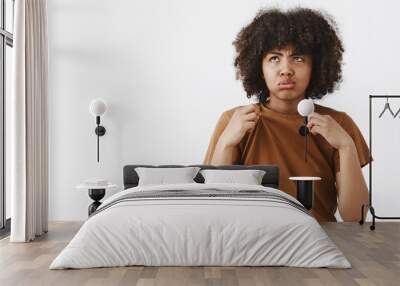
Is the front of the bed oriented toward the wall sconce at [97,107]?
no

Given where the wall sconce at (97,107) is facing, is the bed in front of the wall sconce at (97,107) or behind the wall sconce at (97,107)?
in front

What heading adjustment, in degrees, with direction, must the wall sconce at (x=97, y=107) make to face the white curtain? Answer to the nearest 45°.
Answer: approximately 45° to its right

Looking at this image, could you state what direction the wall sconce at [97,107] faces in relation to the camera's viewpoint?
facing the viewer

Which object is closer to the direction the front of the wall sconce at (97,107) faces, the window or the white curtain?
the white curtain

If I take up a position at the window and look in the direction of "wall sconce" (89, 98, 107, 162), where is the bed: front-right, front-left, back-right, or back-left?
front-right

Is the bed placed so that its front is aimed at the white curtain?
no

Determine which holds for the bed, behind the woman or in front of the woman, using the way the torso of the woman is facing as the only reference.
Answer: in front

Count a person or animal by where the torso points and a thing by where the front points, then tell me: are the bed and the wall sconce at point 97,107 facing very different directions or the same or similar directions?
same or similar directions

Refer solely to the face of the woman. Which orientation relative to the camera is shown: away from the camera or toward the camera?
toward the camera
